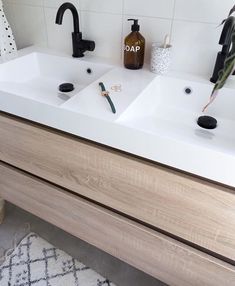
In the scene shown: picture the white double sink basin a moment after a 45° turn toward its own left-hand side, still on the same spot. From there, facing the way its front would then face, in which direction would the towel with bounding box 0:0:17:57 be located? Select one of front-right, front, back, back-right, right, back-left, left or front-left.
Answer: back-right

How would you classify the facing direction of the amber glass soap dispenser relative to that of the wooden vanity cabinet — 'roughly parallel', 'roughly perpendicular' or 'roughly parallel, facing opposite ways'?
roughly parallel

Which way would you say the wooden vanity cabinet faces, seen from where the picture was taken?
facing the viewer and to the left of the viewer

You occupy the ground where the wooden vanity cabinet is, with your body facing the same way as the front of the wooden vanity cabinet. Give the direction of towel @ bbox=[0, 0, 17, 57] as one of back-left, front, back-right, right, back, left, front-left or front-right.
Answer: right

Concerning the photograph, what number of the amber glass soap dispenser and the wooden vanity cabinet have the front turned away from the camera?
0
